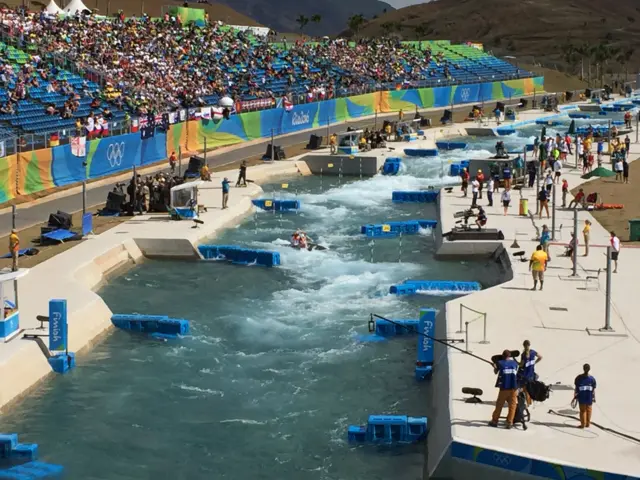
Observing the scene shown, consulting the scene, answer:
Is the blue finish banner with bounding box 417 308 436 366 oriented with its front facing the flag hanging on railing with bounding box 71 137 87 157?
no

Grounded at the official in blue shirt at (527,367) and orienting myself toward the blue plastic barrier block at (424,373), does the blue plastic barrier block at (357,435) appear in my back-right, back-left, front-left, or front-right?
front-left

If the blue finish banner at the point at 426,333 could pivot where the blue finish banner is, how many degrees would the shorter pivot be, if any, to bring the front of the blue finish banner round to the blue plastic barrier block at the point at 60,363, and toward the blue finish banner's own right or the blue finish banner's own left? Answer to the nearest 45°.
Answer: approximately 90° to the blue finish banner's own right

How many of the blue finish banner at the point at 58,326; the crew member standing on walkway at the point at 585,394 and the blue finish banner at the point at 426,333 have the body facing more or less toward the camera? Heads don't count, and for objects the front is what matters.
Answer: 2

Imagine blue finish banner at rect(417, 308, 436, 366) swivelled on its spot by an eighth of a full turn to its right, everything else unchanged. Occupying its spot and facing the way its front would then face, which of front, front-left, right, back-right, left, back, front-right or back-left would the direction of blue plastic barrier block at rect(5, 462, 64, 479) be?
front

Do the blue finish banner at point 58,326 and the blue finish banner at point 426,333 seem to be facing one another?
no

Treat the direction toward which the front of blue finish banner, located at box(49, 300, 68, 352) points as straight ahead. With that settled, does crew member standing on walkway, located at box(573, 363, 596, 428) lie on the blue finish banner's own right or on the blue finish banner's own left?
on the blue finish banner's own left

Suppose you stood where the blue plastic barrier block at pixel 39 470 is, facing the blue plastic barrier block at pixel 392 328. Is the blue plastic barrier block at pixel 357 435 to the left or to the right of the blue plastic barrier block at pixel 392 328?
right

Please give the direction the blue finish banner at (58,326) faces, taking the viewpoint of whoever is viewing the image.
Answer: facing the viewer

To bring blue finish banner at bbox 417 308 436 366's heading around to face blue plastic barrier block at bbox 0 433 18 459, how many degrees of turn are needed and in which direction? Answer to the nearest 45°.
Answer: approximately 45° to its right

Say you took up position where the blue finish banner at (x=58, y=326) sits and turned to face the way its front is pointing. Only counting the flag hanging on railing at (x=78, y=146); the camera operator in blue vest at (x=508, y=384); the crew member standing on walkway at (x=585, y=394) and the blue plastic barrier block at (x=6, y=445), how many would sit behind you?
1

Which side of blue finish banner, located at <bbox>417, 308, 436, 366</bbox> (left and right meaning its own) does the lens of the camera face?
front
